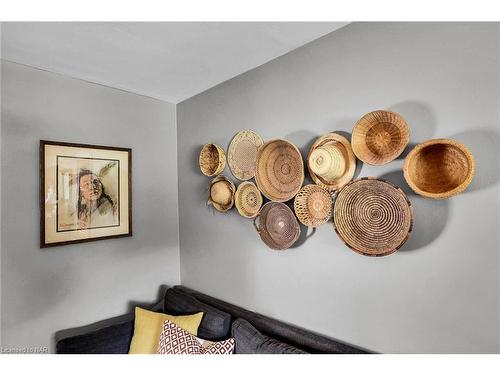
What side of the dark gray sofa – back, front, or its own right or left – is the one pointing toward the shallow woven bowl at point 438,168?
left

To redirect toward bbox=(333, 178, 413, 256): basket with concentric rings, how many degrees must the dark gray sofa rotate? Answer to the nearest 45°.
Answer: approximately 90° to its left

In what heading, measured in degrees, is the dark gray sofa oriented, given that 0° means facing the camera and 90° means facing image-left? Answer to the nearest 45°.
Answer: approximately 45°
